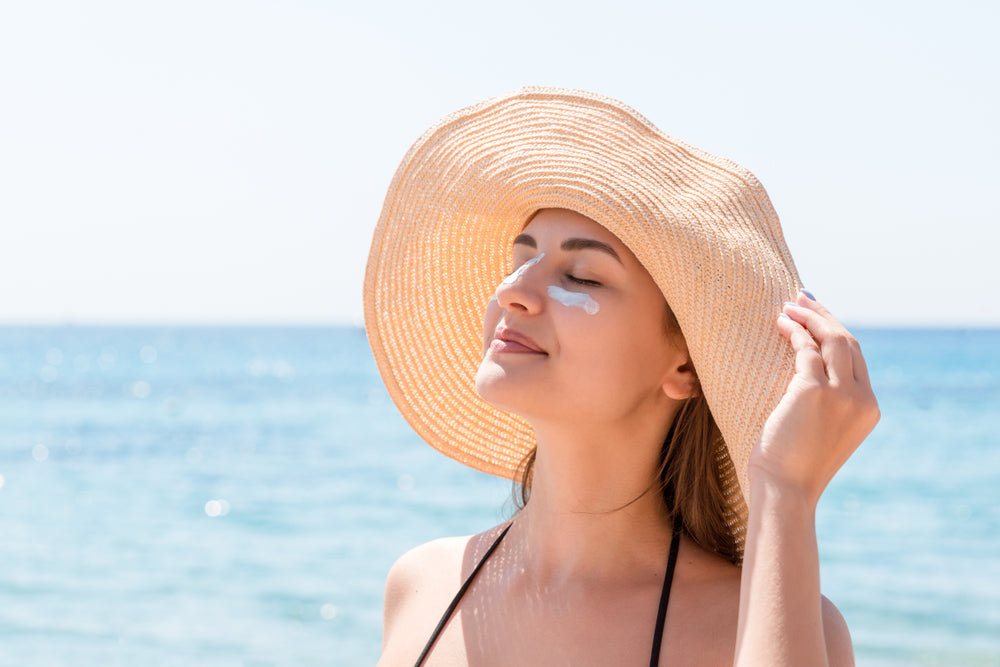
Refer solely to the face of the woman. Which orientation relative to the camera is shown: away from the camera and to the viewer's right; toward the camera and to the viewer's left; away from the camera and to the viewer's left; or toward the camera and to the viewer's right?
toward the camera and to the viewer's left

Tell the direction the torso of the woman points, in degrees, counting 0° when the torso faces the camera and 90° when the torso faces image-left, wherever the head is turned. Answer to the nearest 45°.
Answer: approximately 45°
